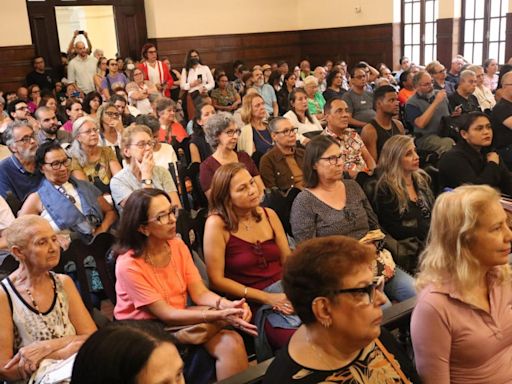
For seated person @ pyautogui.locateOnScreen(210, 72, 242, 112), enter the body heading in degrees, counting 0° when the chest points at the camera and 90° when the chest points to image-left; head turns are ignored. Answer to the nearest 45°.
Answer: approximately 315°

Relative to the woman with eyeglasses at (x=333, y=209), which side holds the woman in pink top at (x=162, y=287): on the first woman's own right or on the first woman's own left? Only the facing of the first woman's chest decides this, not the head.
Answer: on the first woman's own right

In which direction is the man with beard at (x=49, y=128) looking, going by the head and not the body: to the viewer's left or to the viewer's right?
to the viewer's right

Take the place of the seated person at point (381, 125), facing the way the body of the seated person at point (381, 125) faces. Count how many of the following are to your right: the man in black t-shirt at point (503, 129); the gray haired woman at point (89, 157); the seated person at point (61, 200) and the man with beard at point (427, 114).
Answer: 2

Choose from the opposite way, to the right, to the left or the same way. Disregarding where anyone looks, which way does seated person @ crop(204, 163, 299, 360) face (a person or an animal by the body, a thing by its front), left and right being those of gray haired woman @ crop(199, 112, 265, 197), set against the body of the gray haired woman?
the same way

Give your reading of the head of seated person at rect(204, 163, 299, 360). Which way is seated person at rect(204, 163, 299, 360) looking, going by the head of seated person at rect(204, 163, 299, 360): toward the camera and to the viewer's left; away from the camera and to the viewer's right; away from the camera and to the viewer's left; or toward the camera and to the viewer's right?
toward the camera and to the viewer's right

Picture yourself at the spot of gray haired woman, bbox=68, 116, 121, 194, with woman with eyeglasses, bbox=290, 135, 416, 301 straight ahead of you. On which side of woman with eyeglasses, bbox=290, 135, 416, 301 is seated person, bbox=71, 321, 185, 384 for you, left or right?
right

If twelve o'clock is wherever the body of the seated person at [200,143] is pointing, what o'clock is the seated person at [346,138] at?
the seated person at [346,138] is roughly at 11 o'clock from the seated person at [200,143].

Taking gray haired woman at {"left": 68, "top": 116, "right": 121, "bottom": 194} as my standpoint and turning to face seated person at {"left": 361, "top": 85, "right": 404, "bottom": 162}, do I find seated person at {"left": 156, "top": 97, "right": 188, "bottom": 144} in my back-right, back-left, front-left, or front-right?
front-left

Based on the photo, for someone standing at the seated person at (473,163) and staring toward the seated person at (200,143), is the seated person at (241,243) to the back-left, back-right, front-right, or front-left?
front-left

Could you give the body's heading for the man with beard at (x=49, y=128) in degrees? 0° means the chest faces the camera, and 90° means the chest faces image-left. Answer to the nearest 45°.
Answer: approximately 315°

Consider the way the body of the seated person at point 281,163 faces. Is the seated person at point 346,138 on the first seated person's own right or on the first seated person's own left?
on the first seated person's own left

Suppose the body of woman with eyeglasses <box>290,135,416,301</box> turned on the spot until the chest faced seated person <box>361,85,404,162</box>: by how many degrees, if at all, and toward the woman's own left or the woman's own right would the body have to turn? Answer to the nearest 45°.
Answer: approximately 135° to the woman's own left

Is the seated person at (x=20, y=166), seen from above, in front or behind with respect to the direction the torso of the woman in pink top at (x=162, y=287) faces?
behind

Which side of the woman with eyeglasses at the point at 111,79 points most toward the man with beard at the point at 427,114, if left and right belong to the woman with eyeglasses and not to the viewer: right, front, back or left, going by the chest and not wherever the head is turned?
front

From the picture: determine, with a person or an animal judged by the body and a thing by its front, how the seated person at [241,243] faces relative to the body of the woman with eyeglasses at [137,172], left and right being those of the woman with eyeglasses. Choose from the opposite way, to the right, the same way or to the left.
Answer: the same way

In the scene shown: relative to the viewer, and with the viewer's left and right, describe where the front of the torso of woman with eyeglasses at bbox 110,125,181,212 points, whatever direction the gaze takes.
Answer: facing the viewer and to the right of the viewer

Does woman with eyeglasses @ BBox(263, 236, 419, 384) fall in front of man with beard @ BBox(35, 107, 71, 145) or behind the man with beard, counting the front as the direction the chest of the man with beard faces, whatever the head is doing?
in front
